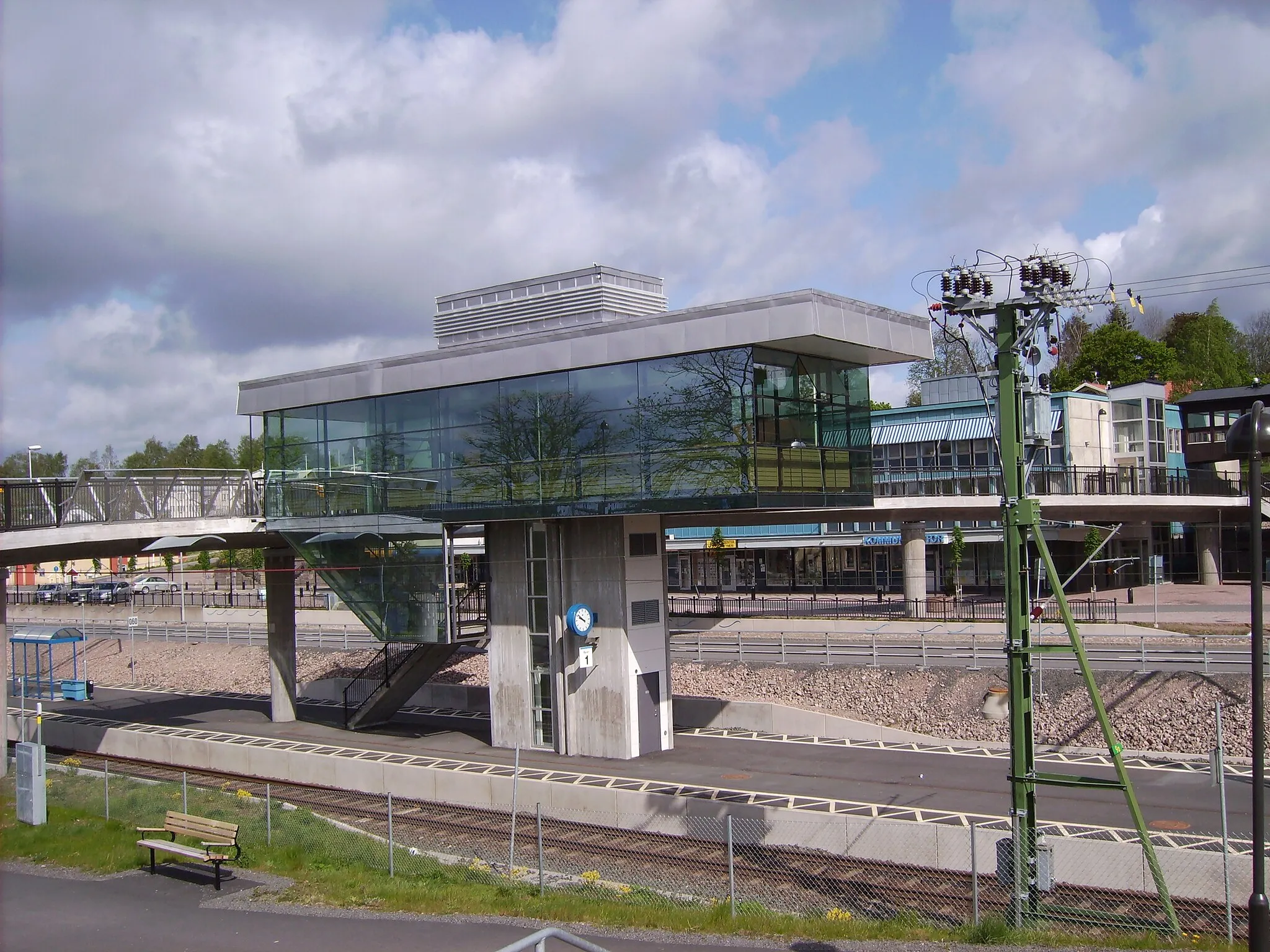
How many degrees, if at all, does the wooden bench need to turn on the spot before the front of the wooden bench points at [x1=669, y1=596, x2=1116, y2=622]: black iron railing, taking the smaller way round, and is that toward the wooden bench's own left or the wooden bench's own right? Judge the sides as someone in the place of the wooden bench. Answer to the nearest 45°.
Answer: approximately 180°

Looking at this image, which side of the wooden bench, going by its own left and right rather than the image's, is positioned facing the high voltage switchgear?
left

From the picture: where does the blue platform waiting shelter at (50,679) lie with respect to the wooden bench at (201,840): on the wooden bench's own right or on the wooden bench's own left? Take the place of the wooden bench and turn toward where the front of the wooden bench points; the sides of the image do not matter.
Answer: on the wooden bench's own right

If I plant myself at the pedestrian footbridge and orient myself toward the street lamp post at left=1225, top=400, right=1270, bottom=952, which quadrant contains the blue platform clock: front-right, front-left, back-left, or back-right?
front-left

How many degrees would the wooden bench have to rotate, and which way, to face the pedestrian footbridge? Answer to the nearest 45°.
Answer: approximately 135° to its right

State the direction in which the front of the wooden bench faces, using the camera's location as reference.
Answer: facing the viewer and to the left of the viewer

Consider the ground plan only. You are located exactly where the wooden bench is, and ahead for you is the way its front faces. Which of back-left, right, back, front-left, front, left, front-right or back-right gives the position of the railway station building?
back

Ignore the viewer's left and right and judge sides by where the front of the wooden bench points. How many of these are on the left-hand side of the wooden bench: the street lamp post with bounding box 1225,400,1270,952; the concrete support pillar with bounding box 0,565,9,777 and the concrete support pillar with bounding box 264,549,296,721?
1

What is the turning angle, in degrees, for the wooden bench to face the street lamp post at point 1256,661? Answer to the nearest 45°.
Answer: approximately 90° to its left

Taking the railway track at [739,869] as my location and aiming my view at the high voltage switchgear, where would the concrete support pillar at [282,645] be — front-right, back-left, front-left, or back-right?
back-left

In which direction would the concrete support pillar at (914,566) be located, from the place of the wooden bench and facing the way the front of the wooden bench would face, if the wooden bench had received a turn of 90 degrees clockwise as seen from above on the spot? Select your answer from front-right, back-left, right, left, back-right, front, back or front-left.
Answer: right

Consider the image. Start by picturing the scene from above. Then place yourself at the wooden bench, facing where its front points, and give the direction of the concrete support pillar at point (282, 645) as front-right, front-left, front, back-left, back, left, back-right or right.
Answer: back-right

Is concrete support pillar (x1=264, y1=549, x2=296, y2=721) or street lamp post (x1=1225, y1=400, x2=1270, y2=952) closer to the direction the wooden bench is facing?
the street lamp post

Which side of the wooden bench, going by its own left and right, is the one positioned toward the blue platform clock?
back
